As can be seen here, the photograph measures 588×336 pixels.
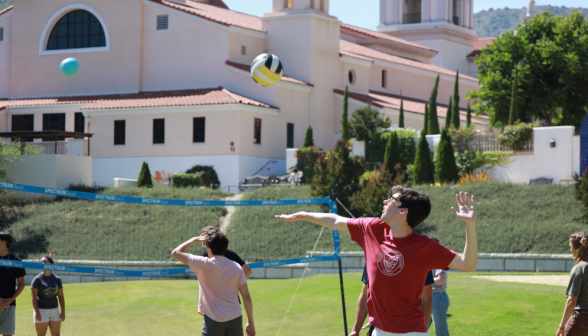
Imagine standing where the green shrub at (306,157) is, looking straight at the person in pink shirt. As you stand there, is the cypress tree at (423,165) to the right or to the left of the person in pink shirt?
left

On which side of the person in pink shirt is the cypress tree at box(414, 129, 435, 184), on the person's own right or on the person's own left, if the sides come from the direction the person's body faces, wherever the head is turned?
on the person's own right

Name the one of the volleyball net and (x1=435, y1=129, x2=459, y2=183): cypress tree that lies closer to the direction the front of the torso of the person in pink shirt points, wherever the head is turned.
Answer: the volleyball net

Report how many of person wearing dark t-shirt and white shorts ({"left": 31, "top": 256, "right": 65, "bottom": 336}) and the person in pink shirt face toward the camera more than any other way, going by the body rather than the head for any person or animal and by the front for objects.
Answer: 1

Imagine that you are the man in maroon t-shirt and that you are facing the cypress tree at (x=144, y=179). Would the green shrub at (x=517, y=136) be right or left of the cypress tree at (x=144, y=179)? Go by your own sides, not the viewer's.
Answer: right

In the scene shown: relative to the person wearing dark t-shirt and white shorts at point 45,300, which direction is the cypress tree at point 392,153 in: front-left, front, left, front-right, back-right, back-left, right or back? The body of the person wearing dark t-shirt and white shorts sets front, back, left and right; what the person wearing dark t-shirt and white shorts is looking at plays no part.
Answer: back-left

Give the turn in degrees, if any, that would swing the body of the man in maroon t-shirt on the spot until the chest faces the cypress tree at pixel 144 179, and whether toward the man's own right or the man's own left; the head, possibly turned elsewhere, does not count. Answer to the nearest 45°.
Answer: approximately 90° to the man's own right

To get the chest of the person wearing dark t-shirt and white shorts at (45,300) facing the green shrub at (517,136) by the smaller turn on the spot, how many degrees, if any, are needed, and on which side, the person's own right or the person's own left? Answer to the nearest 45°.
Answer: approximately 135° to the person's own left

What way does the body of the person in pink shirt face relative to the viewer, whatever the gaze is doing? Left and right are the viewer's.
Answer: facing away from the viewer and to the left of the viewer

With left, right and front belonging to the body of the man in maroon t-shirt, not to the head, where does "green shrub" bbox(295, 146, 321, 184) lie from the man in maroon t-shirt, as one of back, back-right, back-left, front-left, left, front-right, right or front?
back-right

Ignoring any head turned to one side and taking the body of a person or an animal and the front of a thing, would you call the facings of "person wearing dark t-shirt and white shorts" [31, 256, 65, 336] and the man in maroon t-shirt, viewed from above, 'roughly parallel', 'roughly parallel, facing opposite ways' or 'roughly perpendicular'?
roughly parallel

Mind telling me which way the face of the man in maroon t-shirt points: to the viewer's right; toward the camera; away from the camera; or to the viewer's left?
to the viewer's left

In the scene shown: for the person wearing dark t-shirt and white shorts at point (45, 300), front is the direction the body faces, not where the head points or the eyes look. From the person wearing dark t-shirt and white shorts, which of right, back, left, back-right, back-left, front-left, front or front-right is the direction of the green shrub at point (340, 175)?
back-left
